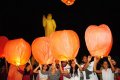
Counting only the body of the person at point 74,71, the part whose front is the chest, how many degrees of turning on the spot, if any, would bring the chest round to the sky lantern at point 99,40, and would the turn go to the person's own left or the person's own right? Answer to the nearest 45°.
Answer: approximately 45° to the person's own left

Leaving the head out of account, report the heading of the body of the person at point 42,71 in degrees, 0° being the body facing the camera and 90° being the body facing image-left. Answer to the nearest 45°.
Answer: approximately 0°

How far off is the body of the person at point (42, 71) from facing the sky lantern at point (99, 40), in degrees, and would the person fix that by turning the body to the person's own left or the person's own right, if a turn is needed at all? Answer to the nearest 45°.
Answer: approximately 45° to the person's own left

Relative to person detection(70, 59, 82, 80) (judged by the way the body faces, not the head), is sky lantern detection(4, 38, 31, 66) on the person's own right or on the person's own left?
on the person's own right

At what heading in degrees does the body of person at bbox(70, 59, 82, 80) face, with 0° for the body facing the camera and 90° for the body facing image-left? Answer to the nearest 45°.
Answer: approximately 0°

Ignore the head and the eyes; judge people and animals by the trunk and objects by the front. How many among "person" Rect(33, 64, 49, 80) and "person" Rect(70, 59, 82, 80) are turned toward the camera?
2
